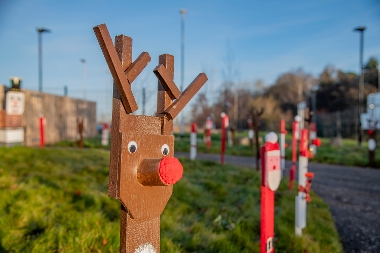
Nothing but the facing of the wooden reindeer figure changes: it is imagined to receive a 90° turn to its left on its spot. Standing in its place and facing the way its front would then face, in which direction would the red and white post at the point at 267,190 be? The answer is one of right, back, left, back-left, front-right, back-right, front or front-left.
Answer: front

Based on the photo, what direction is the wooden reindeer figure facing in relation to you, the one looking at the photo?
facing the viewer and to the right of the viewer

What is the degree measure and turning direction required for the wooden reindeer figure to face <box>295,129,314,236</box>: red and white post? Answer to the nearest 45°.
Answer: approximately 90° to its left

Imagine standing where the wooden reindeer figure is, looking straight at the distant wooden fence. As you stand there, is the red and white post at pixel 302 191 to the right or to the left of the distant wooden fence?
right

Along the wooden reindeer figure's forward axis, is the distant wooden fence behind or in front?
behind
